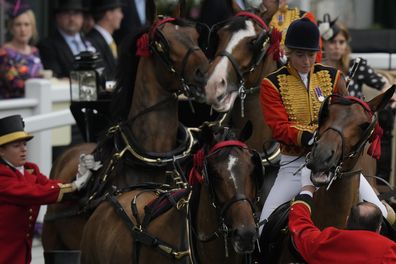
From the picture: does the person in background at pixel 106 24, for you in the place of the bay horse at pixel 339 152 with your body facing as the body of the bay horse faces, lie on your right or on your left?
on your right

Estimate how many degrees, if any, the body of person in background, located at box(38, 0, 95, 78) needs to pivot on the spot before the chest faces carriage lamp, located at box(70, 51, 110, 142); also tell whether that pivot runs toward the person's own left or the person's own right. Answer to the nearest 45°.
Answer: approximately 45° to the person's own right

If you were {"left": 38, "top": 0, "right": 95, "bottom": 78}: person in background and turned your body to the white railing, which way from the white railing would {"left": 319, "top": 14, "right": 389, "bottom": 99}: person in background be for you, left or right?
left

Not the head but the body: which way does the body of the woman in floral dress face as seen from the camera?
toward the camera

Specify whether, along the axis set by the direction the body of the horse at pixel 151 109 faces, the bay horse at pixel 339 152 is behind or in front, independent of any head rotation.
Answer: in front

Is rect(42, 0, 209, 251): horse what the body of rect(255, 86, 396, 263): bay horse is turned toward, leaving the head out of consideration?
no

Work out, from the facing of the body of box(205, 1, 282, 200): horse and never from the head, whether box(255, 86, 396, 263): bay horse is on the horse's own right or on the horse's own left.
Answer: on the horse's own left

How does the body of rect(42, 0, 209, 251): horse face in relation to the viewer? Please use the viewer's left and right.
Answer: facing the viewer and to the right of the viewer

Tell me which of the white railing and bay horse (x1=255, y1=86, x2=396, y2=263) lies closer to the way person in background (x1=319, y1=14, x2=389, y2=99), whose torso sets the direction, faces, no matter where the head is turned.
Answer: the bay horse

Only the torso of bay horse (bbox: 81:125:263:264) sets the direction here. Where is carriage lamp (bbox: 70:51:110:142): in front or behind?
behind

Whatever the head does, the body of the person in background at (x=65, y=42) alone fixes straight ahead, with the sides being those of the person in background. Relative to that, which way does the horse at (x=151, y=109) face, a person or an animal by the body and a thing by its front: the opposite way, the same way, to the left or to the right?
the same way

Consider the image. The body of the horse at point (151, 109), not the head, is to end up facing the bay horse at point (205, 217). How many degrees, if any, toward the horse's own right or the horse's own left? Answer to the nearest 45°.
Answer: approximately 45° to the horse's own right

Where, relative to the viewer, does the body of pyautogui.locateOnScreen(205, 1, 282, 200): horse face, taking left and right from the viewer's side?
facing the viewer and to the left of the viewer
